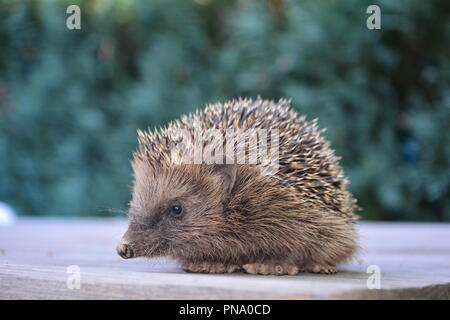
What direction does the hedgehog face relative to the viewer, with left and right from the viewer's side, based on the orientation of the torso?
facing to the left of the viewer
